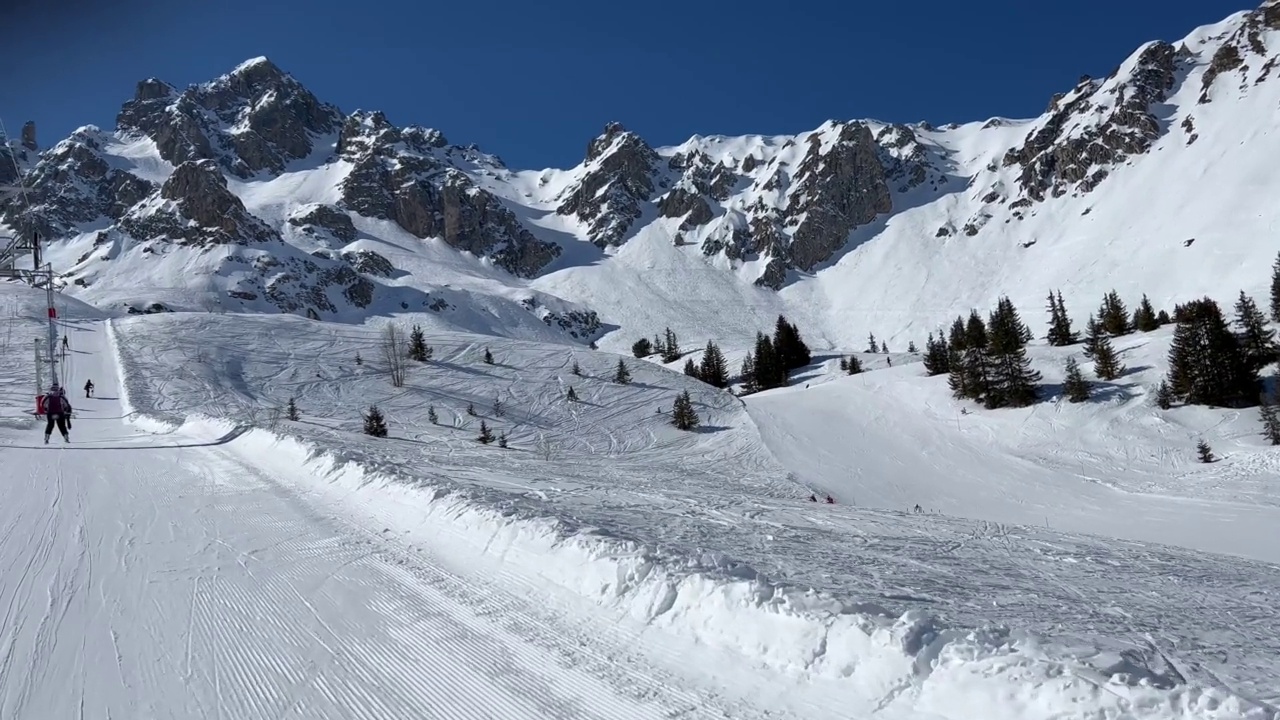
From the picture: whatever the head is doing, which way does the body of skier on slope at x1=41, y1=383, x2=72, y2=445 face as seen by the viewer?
away from the camera

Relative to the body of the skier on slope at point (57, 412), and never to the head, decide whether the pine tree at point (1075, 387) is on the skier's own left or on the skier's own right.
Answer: on the skier's own right

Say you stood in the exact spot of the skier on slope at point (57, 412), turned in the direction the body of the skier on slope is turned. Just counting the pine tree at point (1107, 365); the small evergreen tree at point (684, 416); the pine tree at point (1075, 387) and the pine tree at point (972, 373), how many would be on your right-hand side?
4

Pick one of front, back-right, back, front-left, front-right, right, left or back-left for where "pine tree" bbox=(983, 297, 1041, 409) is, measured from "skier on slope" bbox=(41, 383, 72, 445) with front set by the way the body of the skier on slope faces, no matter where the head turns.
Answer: right

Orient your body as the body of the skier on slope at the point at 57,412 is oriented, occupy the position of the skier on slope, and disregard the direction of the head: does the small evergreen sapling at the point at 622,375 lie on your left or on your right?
on your right

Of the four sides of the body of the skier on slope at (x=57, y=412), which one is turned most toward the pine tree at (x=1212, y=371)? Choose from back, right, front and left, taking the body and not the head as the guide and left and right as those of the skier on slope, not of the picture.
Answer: right

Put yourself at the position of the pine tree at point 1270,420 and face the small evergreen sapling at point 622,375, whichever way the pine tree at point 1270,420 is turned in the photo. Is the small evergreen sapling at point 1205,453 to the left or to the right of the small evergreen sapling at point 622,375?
left

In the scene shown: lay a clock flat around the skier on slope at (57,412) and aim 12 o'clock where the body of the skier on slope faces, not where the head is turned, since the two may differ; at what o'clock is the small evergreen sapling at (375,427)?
The small evergreen sapling is roughly at 2 o'clock from the skier on slope.

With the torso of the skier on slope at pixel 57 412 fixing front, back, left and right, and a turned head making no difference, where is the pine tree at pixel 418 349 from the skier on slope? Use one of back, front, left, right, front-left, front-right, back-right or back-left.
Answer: front-right

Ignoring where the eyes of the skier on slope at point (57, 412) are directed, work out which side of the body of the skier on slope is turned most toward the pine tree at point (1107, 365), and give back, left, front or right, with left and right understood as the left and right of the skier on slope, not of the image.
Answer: right
